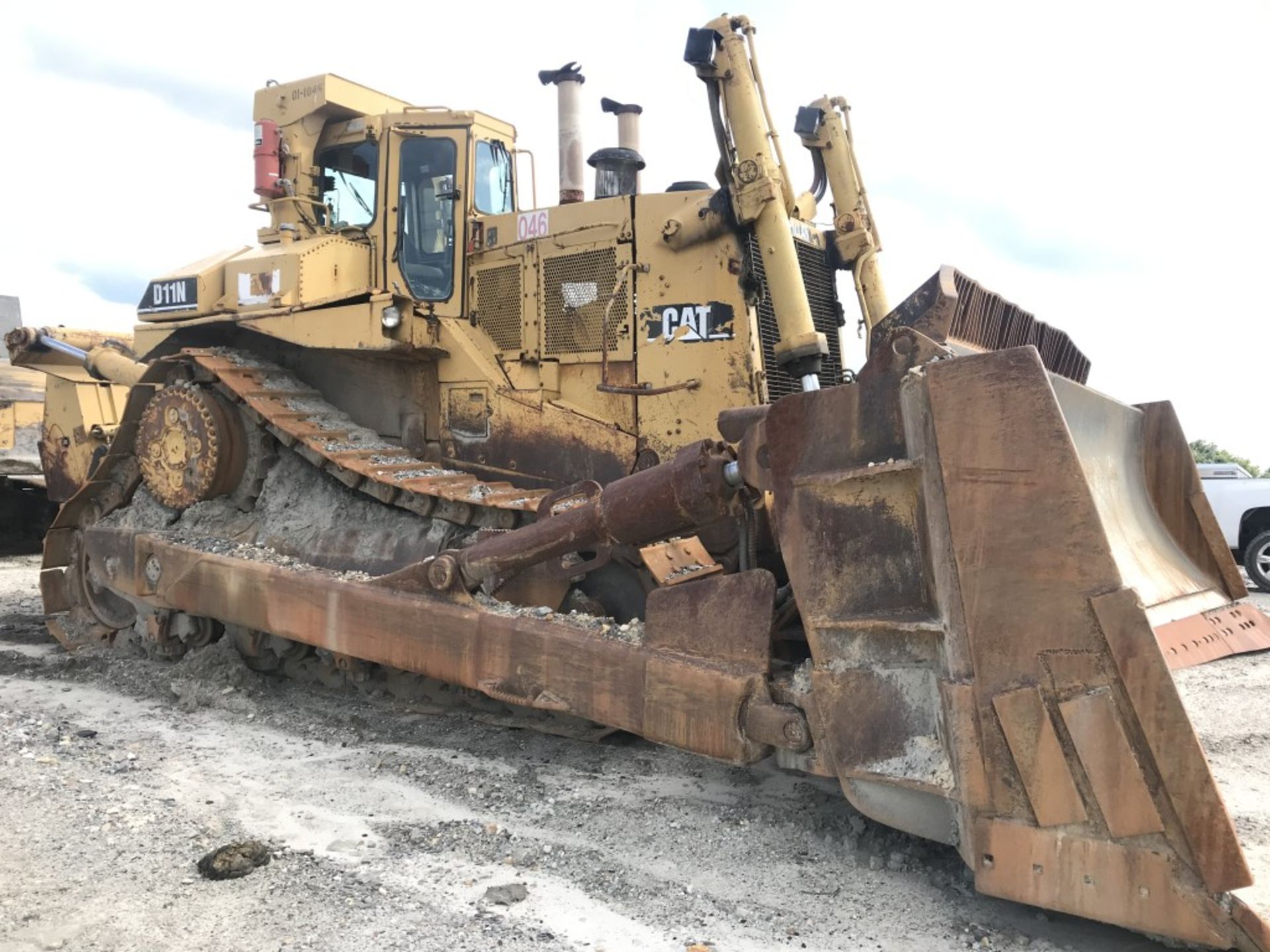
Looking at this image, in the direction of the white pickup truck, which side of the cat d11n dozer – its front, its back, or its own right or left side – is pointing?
left

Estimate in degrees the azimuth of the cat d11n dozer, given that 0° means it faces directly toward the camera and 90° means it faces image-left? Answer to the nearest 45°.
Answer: approximately 315°

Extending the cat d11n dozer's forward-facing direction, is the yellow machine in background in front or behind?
behind
